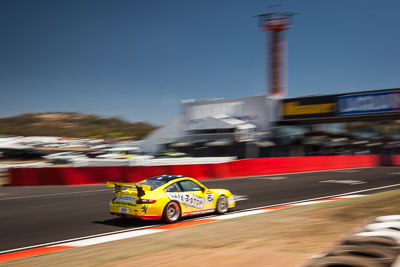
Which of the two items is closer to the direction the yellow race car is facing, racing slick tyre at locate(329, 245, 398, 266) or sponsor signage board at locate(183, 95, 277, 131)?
the sponsor signage board

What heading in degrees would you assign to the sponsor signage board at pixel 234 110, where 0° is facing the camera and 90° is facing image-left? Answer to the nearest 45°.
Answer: approximately 0°

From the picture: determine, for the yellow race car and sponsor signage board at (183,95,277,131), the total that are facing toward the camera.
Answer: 1

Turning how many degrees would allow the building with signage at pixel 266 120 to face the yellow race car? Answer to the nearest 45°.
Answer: approximately 45° to its left

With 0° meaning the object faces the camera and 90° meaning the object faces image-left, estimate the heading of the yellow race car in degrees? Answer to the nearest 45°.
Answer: approximately 225°

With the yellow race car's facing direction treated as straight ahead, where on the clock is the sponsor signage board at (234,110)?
The sponsor signage board is roughly at 11 o'clock from the yellow race car.

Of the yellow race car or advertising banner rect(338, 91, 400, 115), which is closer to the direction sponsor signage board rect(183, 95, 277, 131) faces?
the yellow race car

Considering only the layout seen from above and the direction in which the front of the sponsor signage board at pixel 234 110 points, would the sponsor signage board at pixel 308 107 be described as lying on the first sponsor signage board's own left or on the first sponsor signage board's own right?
on the first sponsor signage board's own left

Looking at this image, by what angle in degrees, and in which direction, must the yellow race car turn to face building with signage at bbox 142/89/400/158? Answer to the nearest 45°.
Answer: approximately 45° to its left

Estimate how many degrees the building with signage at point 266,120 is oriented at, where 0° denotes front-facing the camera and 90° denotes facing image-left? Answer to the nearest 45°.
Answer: approximately 45°

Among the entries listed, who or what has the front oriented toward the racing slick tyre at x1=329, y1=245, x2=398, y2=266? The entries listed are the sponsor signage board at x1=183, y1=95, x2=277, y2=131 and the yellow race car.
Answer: the sponsor signage board
